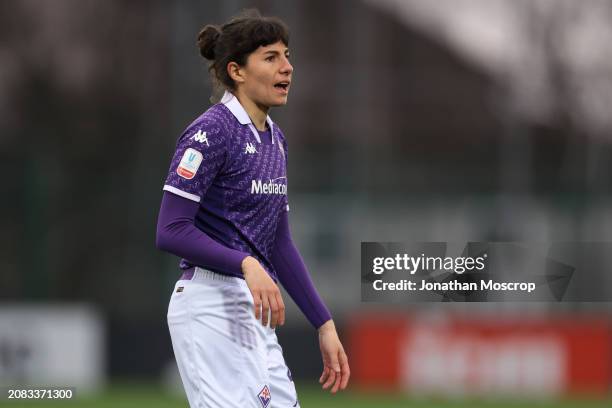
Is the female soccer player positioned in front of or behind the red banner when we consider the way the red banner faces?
in front

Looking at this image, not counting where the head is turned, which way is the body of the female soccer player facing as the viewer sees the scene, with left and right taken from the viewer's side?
facing the viewer and to the right of the viewer

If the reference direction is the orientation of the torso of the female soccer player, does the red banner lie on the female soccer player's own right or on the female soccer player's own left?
on the female soccer player's own left

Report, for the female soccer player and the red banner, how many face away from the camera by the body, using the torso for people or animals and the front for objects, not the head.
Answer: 0

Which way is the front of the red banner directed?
toward the camera
